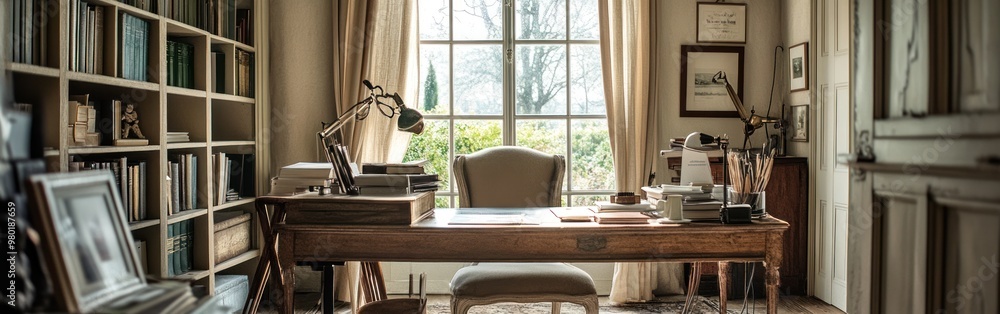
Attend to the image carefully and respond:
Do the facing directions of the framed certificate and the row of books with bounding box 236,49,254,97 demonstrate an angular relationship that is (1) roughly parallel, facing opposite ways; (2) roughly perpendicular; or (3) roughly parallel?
roughly perpendicular

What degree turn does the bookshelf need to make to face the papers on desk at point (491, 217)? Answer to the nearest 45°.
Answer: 0° — it already faces it

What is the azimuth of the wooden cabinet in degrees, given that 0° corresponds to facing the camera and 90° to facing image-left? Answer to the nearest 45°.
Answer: approximately 0°

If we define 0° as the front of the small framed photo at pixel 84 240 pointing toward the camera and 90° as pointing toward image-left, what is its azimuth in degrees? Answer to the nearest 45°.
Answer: approximately 315°
